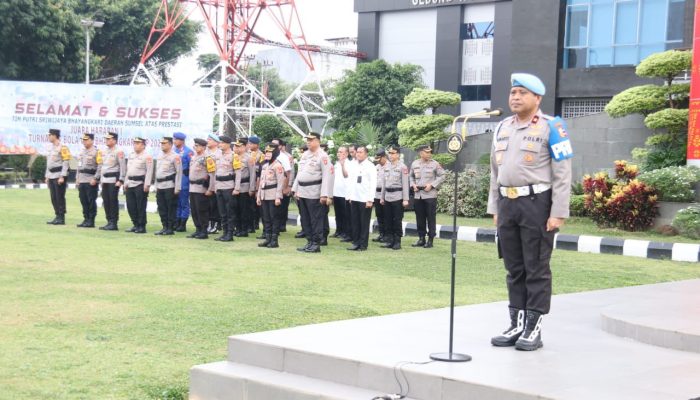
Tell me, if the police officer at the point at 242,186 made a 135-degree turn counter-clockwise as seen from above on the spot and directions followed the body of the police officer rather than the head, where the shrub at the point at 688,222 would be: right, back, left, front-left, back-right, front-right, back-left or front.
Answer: front

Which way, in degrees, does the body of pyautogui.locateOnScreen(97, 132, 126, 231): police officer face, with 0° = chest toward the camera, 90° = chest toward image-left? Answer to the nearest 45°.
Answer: approximately 45°

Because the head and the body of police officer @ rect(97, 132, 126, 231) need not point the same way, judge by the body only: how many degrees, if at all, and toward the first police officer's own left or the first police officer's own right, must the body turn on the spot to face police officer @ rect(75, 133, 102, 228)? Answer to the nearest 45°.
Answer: approximately 90° to the first police officer's own right

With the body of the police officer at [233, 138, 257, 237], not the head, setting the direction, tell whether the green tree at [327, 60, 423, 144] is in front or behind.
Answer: behind

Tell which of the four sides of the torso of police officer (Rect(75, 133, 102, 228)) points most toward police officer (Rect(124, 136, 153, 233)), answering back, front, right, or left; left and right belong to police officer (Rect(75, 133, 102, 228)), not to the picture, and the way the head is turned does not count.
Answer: left

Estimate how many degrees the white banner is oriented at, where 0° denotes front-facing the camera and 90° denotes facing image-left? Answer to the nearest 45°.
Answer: approximately 0°

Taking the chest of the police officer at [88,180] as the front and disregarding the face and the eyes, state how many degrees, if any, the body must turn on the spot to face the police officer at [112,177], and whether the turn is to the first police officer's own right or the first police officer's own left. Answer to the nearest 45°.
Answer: approximately 90° to the first police officer's own left

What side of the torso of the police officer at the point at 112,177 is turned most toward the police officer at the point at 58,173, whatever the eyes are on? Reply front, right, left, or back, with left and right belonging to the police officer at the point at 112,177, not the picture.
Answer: right

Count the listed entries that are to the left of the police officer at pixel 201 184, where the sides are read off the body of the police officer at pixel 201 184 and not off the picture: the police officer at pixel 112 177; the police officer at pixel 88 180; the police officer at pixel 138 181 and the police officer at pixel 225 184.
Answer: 1

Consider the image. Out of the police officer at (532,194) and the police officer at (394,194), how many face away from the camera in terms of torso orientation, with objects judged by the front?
0

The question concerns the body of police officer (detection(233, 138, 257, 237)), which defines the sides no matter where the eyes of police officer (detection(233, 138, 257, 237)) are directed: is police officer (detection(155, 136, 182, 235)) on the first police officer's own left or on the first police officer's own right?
on the first police officer's own right
